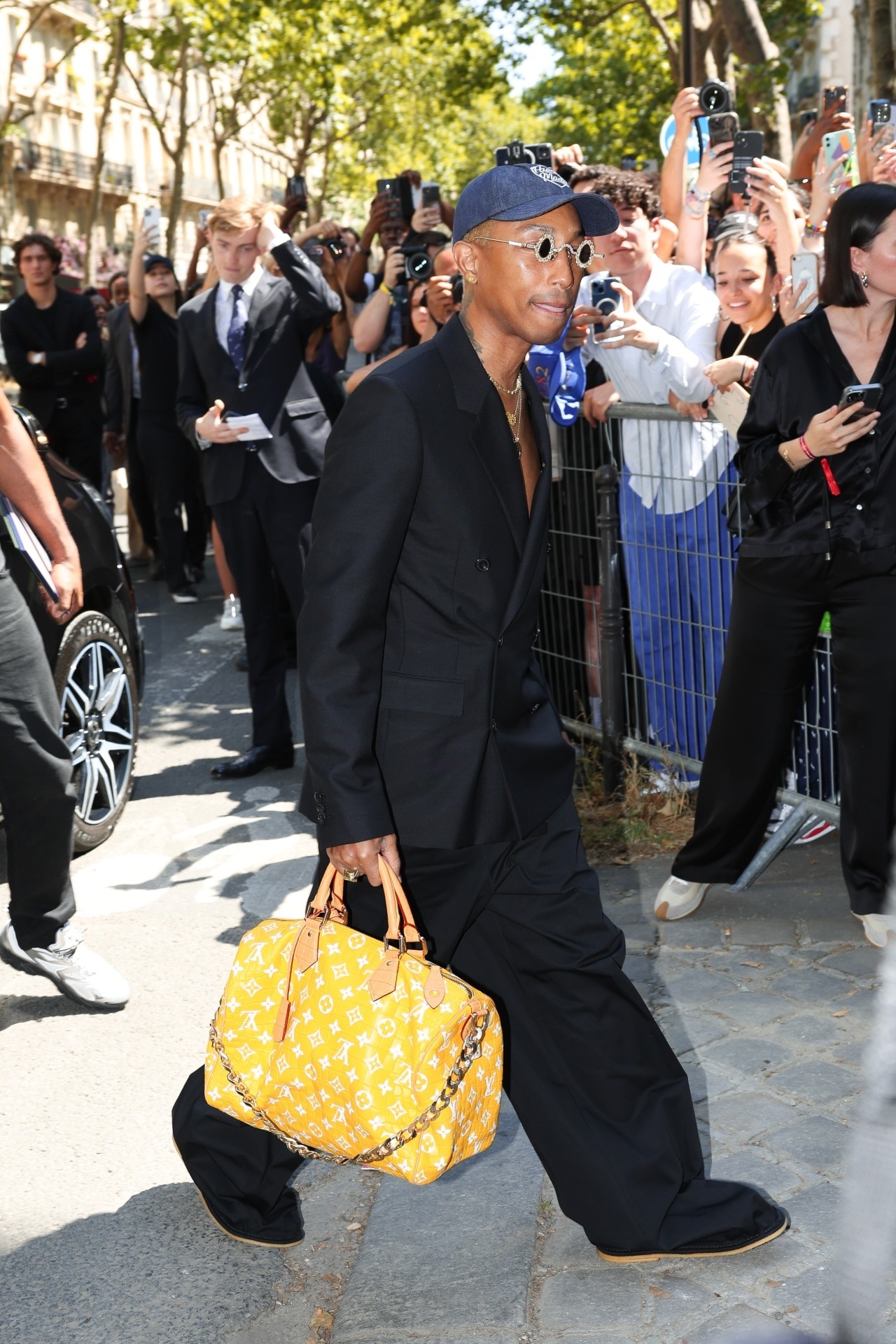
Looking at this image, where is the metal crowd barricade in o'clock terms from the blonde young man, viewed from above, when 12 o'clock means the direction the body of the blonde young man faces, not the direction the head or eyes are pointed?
The metal crowd barricade is roughly at 9 o'clock from the blonde young man.

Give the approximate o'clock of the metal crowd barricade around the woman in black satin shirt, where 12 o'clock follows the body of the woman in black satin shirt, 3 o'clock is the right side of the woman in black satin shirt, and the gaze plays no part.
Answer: The metal crowd barricade is roughly at 5 o'clock from the woman in black satin shirt.

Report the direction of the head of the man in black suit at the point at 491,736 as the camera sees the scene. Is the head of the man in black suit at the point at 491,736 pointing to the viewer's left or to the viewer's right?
to the viewer's right

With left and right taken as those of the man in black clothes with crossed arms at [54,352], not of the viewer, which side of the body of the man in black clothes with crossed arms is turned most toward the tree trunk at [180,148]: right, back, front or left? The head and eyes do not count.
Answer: back

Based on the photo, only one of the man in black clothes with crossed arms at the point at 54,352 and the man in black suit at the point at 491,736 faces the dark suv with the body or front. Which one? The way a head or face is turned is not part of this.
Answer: the man in black clothes with crossed arms at the point at 54,352
